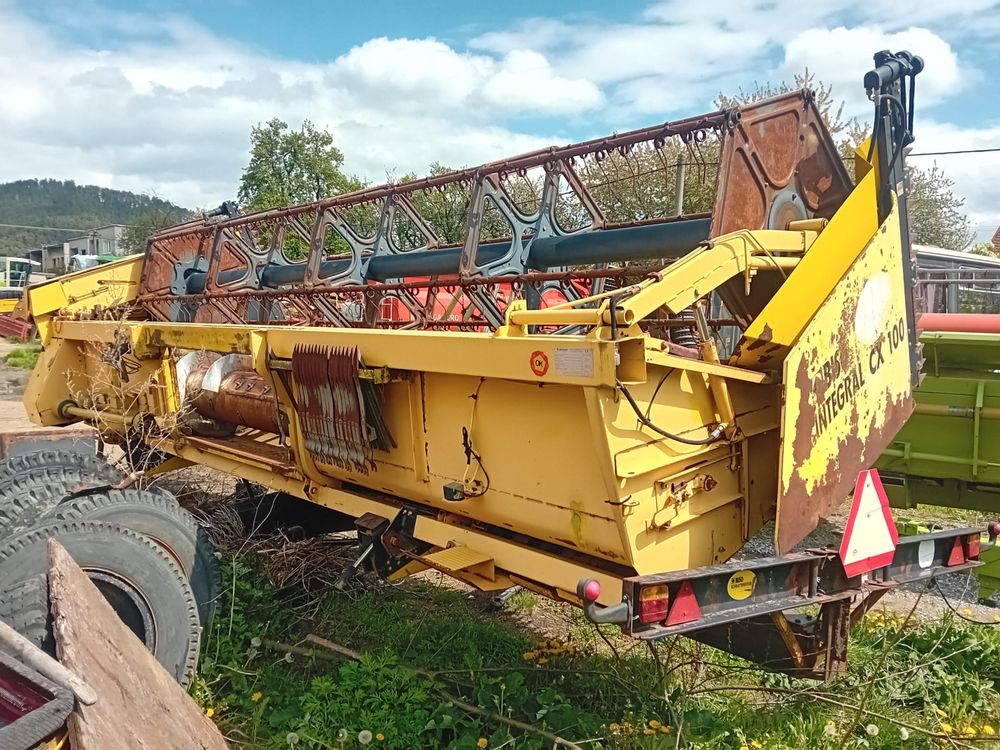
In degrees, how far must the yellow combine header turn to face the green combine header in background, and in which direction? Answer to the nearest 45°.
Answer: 0° — it already faces it

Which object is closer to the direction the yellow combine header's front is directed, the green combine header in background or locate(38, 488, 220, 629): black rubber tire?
the green combine header in background

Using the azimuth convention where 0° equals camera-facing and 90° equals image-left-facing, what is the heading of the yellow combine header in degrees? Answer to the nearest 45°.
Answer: approximately 225°
